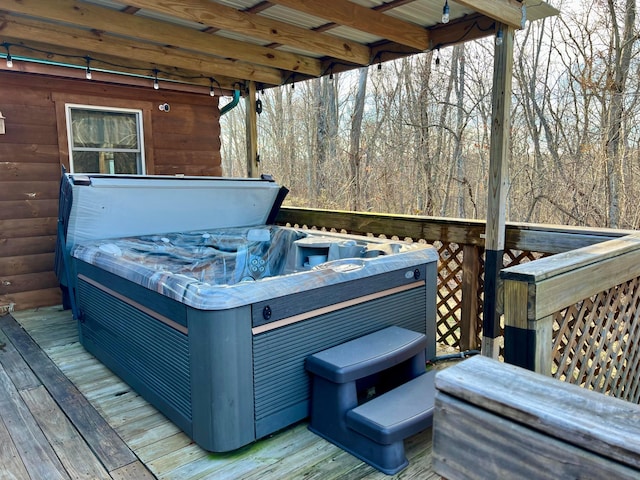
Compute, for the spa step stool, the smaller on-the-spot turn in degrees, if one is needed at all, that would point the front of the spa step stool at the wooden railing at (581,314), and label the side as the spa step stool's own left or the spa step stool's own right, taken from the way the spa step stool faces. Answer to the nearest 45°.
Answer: approximately 90° to the spa step stool's own left

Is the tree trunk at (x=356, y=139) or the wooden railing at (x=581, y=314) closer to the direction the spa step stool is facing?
the wooden railing

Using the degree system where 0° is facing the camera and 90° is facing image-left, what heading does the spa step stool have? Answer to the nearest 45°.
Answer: approximately 315°

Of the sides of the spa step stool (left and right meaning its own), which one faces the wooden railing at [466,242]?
left

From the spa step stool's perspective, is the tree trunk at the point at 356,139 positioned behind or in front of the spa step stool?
behind

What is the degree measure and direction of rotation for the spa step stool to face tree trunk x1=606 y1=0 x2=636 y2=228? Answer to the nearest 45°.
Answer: approximately 90° to its left
